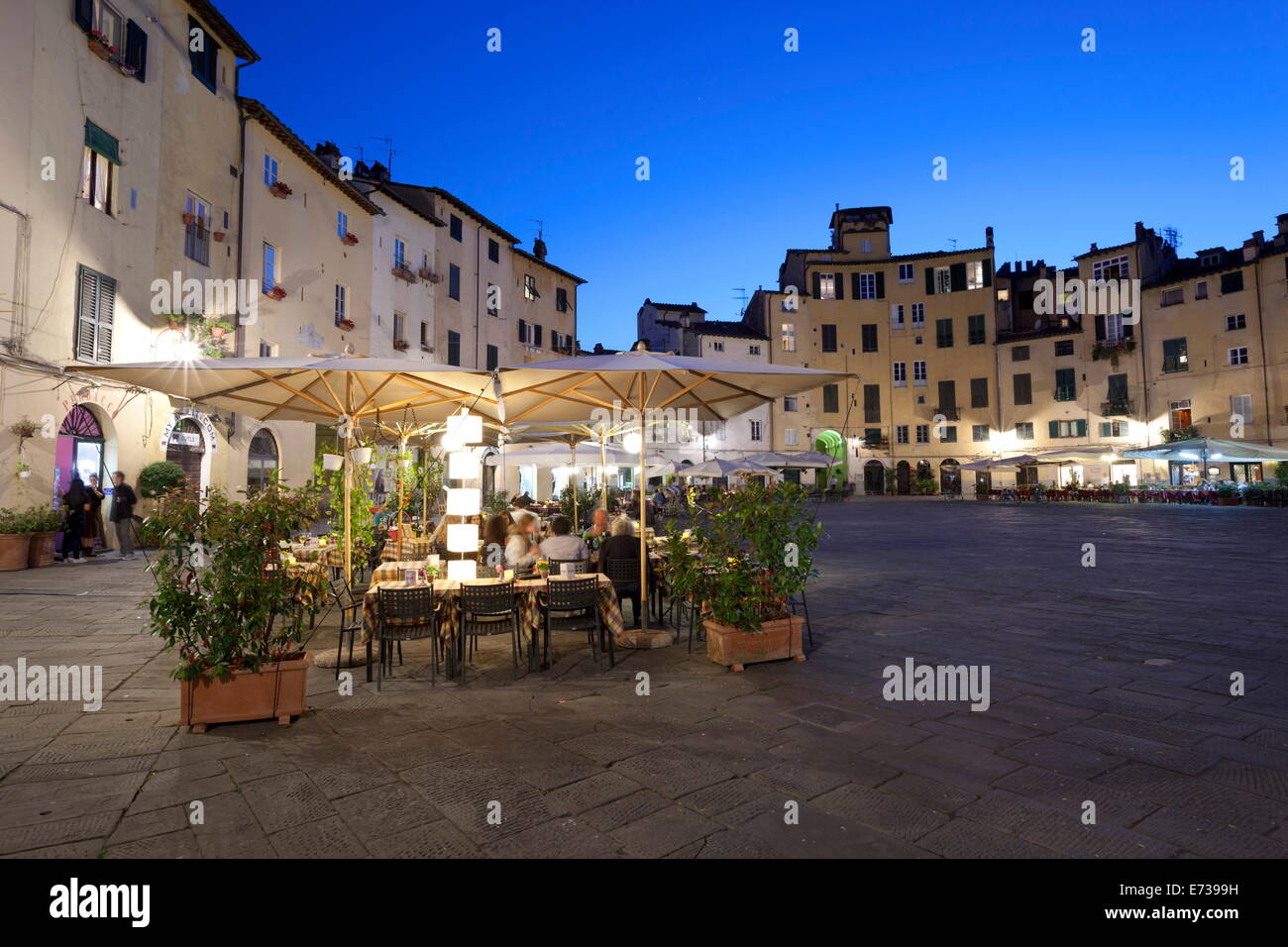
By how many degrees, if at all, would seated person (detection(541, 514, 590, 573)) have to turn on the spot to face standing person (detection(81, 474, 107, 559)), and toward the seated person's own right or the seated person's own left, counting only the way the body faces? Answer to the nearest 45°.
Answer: approximately 45° to the seated person's own left

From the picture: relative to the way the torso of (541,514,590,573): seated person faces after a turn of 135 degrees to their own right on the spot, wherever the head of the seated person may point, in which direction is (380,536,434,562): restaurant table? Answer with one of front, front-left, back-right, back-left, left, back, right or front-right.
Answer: back

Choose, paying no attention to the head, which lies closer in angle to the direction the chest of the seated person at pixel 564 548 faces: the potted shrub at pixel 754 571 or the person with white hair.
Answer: the person with white hair

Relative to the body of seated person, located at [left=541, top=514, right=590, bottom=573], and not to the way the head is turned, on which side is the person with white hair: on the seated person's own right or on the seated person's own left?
on the seated person's own right

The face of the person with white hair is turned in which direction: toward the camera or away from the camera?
away from the camera

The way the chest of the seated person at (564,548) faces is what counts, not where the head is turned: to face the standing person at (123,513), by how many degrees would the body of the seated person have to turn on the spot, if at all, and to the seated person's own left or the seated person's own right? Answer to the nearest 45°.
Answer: approximately 45° to the seated person's own left

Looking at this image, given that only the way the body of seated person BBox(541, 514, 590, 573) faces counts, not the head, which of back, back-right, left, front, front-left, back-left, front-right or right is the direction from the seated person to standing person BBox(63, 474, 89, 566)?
front-left

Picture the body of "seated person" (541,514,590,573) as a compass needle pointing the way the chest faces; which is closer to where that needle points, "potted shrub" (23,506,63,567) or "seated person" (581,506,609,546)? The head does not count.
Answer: the seated person

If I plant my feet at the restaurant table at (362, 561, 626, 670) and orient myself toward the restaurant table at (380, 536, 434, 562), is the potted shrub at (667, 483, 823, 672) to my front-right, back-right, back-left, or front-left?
back-right
